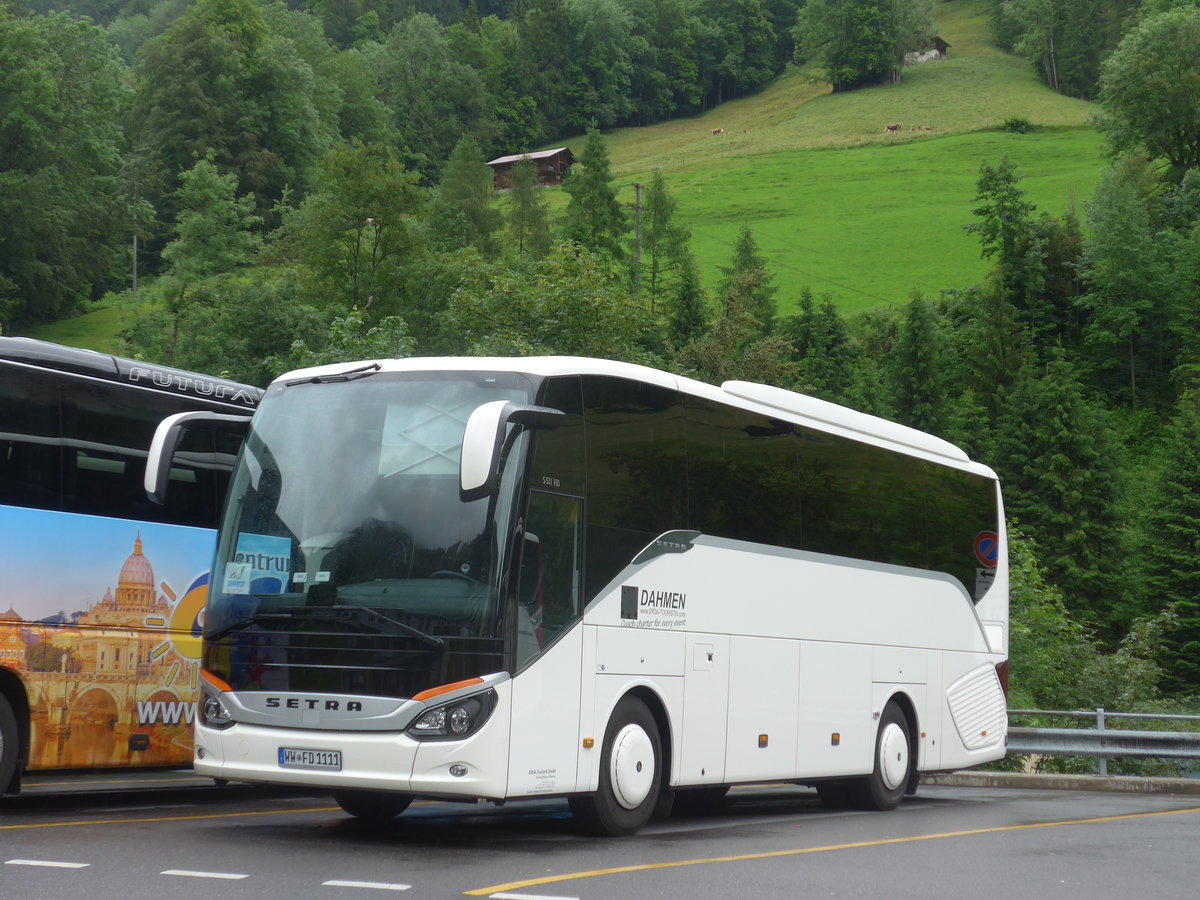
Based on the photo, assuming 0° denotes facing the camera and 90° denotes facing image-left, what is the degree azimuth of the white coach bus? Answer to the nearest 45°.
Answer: approximately 45°

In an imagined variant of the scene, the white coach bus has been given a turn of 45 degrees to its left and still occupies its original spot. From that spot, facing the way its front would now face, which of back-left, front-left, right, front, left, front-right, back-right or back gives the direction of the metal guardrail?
back-left
